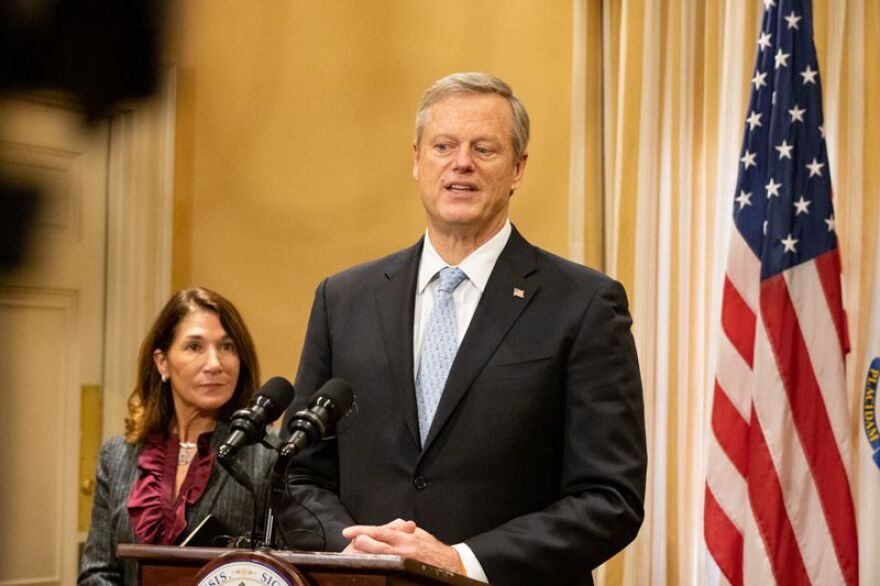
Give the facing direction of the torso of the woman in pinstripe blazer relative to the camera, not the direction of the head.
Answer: toward the camera

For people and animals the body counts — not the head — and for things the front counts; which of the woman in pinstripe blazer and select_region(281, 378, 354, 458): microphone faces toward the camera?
the woman in pinstripe blazer

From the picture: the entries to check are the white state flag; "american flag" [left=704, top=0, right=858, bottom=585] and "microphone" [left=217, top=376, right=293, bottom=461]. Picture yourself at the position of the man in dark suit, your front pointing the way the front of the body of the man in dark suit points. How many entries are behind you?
2

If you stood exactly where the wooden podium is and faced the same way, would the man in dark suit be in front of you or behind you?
behind

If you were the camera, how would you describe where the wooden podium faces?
facing the viewer and to the left of the viewer

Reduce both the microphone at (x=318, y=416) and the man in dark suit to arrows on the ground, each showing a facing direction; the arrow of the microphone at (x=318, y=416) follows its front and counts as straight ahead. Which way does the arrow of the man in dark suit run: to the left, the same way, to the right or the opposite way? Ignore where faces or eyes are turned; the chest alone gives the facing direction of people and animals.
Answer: the opposite way

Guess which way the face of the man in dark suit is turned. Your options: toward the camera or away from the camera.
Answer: toward the camera

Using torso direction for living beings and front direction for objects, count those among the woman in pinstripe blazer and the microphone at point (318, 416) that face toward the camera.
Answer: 1

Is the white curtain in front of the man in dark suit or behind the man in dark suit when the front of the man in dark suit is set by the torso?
behind

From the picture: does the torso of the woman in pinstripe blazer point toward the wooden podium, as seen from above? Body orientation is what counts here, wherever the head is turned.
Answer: yes

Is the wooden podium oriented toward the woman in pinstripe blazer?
no

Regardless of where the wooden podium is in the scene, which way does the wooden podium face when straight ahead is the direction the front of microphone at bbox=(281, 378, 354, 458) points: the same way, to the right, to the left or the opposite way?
the opposite way

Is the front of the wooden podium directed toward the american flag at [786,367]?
no

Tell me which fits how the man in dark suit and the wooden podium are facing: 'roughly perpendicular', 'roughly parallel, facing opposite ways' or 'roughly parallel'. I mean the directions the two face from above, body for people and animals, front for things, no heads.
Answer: roughly parallel
